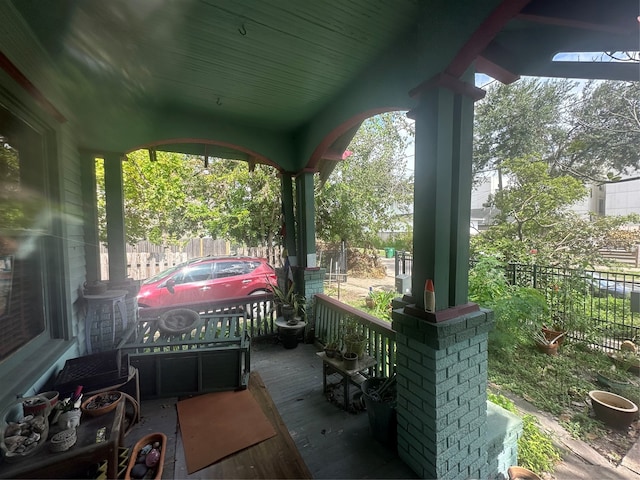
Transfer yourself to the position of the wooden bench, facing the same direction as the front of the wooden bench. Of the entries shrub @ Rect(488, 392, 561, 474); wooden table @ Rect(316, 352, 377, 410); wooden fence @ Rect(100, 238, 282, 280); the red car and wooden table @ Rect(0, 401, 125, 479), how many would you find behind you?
2

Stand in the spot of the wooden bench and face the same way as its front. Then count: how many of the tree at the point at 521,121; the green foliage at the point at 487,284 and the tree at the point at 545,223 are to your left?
3

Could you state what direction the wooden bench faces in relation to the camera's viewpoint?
facing the viewer

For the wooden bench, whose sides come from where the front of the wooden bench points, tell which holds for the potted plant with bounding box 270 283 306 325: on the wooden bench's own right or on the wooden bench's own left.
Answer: on the wooden bench's own left

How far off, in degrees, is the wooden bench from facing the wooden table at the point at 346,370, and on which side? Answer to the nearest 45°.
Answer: approximately 45° to its left

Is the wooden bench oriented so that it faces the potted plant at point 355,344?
no

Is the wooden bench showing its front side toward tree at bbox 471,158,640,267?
no

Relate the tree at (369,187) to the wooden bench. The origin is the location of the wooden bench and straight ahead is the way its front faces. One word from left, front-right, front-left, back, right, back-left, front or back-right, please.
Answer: back-left

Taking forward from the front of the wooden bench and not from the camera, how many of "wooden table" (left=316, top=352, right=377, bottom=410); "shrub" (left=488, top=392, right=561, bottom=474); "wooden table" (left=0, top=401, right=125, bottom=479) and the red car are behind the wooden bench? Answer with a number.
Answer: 1

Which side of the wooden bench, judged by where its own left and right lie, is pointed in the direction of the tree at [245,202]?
back

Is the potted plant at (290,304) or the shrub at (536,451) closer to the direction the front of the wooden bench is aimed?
the shrub

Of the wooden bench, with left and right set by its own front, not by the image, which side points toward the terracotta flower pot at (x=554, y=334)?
left

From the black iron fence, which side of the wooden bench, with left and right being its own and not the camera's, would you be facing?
left

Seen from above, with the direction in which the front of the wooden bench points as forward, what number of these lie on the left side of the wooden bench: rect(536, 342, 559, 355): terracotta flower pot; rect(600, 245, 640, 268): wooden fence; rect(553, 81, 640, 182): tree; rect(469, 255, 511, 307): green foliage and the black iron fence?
5

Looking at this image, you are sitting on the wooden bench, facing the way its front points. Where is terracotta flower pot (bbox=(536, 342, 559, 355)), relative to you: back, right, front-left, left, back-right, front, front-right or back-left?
left

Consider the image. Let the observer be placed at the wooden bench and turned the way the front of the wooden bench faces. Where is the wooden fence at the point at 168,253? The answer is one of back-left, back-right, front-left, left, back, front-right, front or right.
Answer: back

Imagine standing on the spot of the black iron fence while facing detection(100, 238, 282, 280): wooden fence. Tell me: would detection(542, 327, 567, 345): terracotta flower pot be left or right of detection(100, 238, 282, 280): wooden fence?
left
